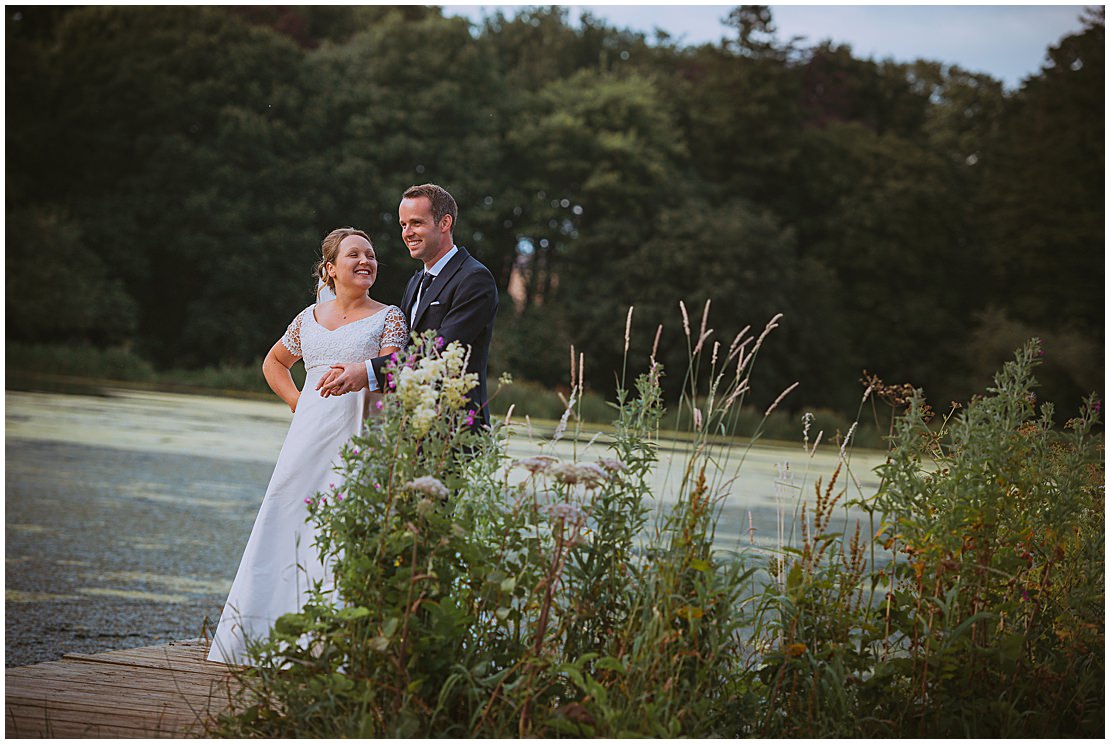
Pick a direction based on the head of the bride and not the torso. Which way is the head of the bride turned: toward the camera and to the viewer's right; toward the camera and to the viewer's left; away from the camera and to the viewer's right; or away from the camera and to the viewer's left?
toward the camera and to the viewer's right

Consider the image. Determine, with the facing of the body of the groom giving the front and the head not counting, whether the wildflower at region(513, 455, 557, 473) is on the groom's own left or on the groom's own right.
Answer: on the groom's own left

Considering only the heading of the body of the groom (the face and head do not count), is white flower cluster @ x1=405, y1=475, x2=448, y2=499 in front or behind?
in front

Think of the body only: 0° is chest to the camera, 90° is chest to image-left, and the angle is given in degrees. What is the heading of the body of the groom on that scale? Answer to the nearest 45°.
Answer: approximately 45°

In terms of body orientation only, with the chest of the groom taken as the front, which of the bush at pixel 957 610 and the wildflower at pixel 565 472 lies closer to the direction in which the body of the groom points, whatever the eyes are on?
the wildflower

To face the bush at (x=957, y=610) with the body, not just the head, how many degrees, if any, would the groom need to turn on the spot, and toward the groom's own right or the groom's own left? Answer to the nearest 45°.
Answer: approximately 90° to the groom's own left

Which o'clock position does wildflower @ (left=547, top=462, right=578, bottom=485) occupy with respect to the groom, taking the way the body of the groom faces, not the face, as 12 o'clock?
The wildflower is roughly at 10 o'clock from the groom.
